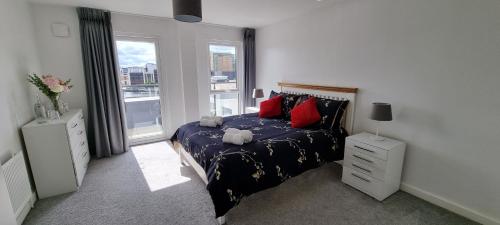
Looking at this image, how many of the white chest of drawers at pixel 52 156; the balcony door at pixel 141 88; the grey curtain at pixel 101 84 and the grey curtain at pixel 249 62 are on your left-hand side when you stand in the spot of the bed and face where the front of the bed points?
0

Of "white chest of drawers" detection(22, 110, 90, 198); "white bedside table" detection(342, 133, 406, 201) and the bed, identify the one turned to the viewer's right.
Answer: the white chest of drawers

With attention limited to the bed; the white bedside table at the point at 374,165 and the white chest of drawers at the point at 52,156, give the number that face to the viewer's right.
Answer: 1

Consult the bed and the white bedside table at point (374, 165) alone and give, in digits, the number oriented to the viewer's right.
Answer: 0

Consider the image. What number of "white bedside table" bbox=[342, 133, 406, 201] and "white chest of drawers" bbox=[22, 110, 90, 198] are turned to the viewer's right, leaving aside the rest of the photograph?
1

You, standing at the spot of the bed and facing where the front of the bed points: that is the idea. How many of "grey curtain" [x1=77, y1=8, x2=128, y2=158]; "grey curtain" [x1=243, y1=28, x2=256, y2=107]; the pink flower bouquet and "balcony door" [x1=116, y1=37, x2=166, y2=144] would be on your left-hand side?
0

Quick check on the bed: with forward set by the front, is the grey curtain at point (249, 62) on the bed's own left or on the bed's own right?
on the bed's own right

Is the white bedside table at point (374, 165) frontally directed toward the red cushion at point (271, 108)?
no

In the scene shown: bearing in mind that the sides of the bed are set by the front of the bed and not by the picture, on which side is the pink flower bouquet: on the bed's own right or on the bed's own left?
on the bed's own right

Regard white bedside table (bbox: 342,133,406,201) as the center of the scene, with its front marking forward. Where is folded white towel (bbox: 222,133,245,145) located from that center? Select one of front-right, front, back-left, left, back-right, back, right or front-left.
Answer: front

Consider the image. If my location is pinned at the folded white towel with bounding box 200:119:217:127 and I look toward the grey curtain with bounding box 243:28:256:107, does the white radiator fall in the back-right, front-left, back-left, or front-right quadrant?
back-left

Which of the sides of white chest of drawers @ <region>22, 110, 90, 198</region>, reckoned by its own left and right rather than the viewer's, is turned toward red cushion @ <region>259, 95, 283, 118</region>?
front

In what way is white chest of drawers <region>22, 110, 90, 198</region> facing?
to the viewer's right

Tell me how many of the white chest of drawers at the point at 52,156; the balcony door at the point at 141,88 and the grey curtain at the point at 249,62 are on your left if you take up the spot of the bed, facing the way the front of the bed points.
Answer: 0

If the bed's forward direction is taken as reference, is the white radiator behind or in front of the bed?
in front

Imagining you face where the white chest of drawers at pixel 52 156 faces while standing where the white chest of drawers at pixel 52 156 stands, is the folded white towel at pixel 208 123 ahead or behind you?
ahead

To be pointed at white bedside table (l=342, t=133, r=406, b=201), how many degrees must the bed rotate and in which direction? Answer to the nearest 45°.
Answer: approximately 135° to its left

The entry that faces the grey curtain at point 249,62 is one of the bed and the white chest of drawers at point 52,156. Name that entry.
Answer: the white chest of drawers
